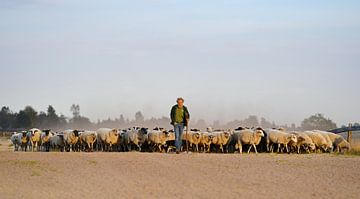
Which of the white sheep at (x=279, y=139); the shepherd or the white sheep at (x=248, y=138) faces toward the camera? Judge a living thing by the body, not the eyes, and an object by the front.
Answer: the shepherd

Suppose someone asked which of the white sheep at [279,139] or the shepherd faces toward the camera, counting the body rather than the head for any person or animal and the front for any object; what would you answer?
the shepherd

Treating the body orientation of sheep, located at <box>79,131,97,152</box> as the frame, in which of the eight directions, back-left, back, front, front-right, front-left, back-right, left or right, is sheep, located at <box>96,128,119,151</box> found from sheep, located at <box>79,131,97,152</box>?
front

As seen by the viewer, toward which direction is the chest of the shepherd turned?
toward the camera

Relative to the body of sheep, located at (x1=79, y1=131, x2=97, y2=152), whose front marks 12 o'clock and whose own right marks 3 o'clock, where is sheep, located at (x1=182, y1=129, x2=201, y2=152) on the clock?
sheep, located at (x1=182, y1=129, x2=201, y2=152) is roughly at 12 o'clock from sheep, located at (x1=79, y1=131, x2=97, y2=152).

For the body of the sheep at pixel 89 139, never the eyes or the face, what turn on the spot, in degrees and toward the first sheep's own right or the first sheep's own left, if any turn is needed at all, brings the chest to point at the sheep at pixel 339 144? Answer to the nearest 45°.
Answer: approximately 45° to the first sheep's own left
